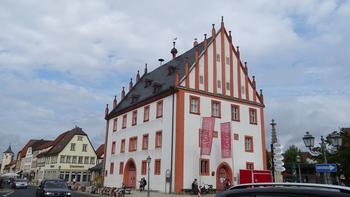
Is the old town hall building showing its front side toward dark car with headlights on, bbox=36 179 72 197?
no

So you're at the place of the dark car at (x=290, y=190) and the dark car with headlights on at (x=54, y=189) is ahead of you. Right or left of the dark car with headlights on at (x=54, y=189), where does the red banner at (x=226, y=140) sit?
right

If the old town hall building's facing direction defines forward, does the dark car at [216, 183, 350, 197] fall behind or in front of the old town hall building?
in front

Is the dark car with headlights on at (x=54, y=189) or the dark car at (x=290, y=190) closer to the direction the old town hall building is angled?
the dark car at (x=290, y=190)
